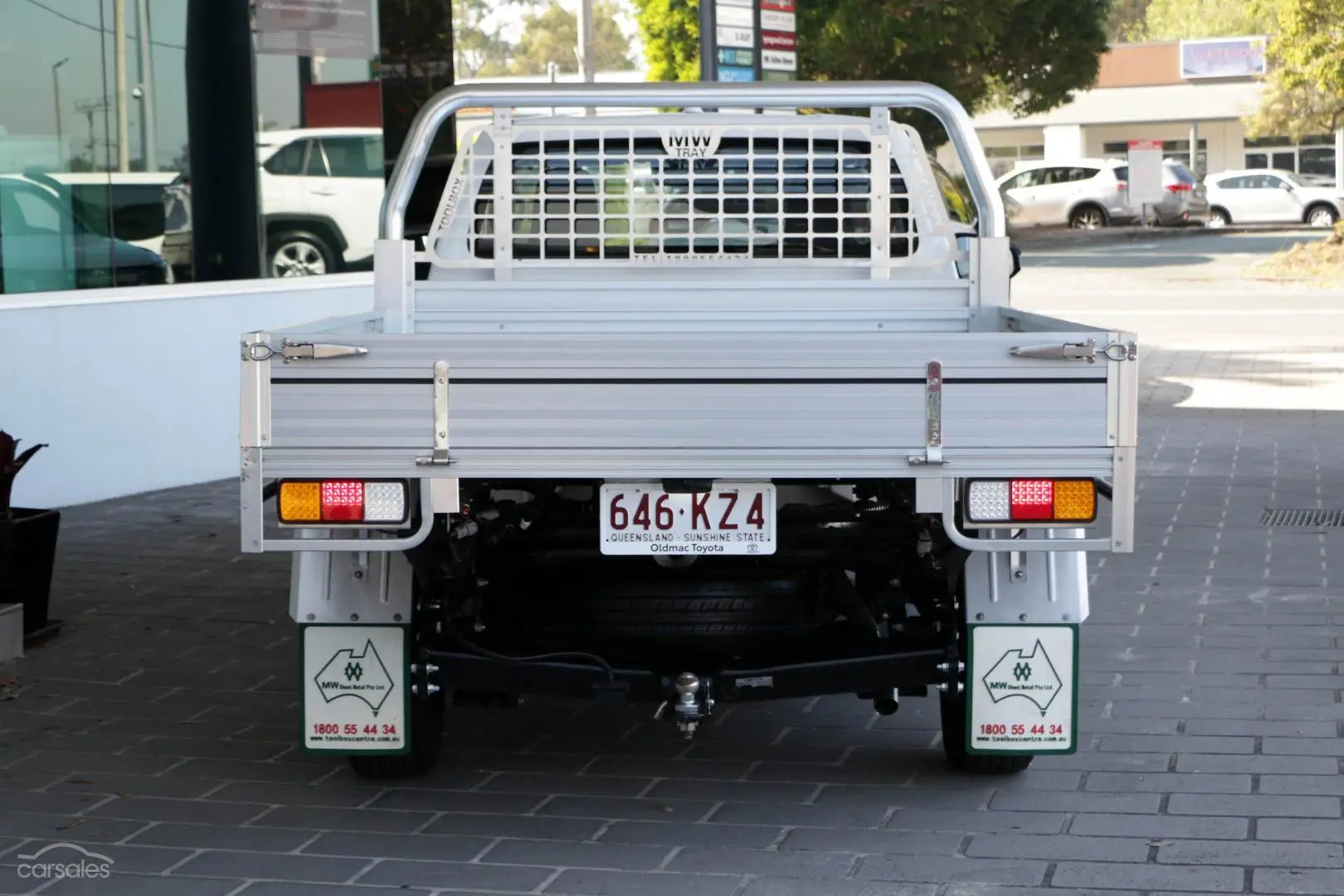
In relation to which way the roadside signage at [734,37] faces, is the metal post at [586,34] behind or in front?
behind

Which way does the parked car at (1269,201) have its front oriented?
to the viewer's right

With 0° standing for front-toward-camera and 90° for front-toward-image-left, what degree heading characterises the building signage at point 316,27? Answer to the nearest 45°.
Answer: approximately 0°

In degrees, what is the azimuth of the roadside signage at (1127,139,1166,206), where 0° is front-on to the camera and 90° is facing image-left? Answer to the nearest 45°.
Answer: approximately 0°
